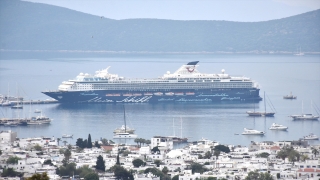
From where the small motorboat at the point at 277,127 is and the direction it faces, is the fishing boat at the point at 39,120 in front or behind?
behind

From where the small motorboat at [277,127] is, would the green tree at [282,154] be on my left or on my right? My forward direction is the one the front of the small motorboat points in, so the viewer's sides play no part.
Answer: on my right
